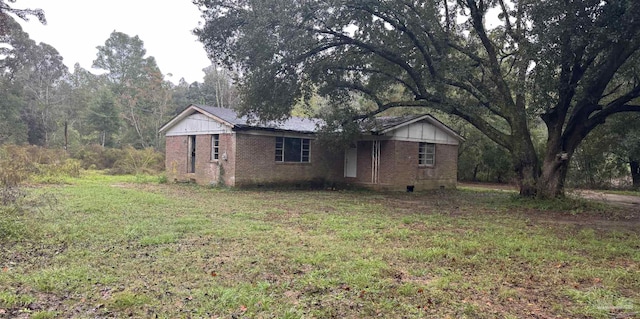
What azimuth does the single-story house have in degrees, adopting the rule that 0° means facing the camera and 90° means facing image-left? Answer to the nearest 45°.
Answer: approximately 315°
